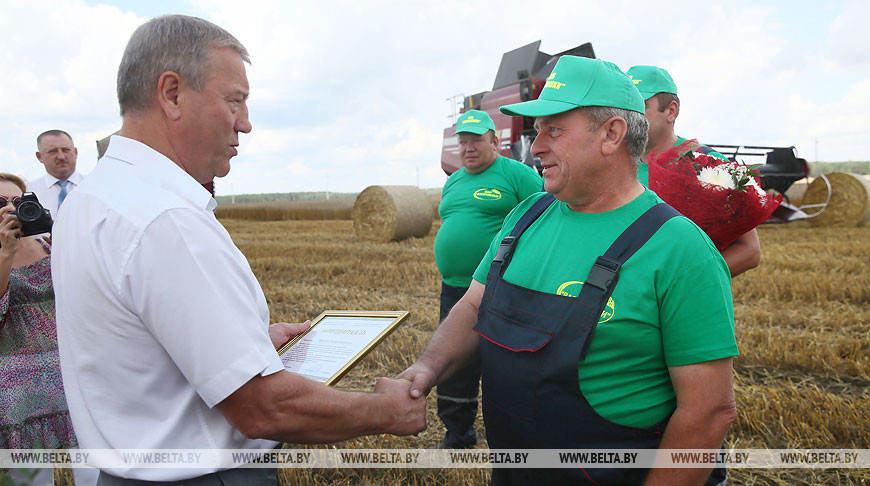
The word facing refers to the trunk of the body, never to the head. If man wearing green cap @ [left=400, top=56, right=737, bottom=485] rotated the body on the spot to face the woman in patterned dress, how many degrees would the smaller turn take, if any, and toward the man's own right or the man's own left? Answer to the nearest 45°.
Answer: approximately 45° to the man's own right

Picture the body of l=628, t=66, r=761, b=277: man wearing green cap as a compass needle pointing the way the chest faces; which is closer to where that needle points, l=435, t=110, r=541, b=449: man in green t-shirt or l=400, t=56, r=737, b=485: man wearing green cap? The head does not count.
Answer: the man wearing green cap

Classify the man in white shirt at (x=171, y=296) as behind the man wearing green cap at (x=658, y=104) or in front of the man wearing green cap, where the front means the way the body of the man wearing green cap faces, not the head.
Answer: in front

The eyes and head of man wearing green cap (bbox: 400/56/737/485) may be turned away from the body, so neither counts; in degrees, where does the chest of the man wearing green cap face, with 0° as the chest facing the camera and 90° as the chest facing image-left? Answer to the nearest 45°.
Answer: approximately 45°

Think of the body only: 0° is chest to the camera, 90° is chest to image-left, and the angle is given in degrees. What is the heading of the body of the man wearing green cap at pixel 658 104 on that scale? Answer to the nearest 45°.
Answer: approximately 45°

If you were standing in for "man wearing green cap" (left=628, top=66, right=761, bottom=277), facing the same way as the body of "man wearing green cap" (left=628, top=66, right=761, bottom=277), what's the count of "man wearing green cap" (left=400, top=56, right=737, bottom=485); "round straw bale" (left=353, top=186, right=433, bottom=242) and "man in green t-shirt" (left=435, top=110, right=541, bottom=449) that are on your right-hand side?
2

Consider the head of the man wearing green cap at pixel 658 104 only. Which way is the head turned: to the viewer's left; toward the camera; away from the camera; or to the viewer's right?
to the viewer's left

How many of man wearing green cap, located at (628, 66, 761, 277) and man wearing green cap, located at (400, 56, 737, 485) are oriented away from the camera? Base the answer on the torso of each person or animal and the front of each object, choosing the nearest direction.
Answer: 0

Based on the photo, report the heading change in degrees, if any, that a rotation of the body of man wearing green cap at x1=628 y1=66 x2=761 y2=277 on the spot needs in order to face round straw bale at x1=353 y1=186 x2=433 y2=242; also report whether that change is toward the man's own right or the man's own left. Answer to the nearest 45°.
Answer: approximately 90° to the man's own right

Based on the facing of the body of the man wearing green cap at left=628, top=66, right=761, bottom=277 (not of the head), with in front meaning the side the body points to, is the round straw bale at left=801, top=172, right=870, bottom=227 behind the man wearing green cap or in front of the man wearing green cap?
behind

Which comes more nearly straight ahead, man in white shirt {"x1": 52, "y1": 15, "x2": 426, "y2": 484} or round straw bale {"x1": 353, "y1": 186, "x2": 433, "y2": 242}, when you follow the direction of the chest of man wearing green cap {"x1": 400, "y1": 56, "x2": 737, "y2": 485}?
the man in white shirt
